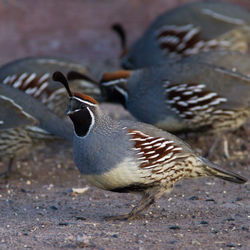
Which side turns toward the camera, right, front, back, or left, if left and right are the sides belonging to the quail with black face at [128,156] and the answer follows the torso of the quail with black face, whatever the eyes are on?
left

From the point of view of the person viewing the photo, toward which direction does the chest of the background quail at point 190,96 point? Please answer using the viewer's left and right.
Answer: facing to the left of the viewer

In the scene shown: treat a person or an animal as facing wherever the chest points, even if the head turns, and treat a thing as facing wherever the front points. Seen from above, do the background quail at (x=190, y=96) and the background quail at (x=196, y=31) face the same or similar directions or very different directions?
same or similar directions

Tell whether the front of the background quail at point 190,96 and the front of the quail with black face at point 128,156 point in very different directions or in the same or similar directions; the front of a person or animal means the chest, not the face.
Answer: same or similar directions

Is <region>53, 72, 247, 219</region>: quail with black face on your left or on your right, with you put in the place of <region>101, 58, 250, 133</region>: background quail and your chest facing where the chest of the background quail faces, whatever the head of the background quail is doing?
on your left

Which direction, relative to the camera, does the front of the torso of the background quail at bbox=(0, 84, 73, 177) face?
to the viewer's left

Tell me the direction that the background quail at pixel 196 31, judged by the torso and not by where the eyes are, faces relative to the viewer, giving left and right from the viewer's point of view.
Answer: facing to the left of the viewer

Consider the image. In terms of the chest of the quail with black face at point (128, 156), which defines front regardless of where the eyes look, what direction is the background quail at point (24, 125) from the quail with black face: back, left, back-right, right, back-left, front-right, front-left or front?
front-right

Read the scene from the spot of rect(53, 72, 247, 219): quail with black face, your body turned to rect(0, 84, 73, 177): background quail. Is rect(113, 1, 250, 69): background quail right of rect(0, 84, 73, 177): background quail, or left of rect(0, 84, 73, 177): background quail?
right

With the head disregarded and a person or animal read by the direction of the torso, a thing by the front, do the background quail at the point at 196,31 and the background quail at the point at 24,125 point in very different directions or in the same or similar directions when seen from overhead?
same or similar directions

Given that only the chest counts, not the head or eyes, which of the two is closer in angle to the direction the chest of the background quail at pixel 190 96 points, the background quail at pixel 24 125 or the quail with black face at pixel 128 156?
the background quail

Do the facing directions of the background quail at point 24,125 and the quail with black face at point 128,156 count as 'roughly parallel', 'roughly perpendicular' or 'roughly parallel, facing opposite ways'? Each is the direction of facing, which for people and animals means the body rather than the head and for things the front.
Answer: roughly parallel

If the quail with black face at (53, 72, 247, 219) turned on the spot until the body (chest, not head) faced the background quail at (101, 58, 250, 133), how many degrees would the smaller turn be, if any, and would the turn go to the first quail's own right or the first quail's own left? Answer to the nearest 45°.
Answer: approximately 90° to the first quail's own right

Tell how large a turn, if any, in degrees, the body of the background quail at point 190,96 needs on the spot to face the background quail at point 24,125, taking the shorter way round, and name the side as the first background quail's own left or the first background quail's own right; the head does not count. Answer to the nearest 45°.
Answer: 0° — it already faces it
